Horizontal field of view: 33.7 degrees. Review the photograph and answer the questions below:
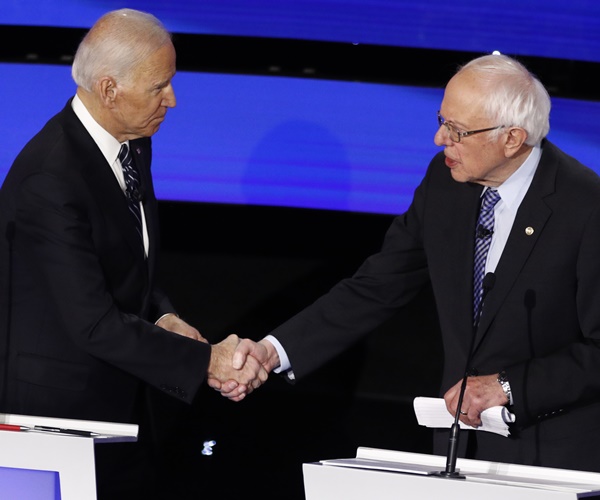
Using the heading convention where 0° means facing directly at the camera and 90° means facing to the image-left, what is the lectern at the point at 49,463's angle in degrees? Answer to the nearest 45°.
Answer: approximately 0°

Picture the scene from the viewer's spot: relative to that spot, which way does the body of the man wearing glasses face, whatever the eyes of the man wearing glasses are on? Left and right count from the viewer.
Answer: facing the viewer and to the left of the viewer

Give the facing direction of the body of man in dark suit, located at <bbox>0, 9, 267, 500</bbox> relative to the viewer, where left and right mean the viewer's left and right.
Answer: facing to the right of the viewer

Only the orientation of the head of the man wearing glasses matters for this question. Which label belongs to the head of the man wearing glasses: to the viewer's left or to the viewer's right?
to the viewer's left

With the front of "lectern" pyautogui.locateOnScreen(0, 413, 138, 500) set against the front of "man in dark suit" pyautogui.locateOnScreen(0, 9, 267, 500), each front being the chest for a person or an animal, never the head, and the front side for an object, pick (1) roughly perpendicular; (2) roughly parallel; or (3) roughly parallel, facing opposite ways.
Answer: roughly perpendicular

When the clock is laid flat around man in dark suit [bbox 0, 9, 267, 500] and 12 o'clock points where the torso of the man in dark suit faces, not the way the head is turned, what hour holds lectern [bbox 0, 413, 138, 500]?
The lectern is roughly at 3 o'clock from the man in dark suit.

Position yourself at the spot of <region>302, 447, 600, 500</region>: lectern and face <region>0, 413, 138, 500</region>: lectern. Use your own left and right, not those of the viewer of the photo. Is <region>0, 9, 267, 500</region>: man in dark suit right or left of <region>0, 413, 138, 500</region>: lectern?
right

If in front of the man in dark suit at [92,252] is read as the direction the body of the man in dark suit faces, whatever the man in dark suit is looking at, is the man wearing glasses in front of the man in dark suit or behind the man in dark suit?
in front

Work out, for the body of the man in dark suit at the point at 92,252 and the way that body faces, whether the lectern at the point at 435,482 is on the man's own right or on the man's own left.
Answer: on the man's own right

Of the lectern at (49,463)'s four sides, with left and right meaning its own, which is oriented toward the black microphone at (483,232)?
left

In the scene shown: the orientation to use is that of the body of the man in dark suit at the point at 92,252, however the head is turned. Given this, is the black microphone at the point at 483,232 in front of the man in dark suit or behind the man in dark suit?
in front

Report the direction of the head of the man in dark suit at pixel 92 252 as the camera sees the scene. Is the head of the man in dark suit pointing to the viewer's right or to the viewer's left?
to the viewer's right
